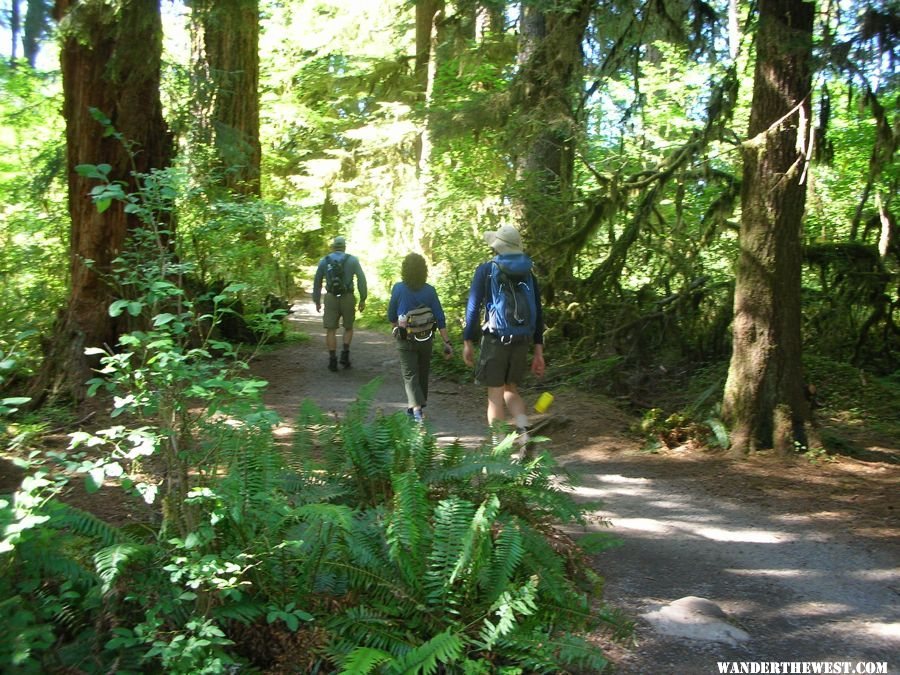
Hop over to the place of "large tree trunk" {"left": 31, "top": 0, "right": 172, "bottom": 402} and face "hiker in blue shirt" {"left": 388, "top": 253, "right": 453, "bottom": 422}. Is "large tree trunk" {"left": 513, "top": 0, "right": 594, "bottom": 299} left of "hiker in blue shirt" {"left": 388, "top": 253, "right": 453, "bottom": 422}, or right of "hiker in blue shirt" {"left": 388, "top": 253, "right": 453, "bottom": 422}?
left

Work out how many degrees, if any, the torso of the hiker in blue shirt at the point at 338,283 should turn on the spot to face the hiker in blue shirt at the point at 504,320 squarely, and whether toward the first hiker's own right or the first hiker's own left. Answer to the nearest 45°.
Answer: approximately 180°

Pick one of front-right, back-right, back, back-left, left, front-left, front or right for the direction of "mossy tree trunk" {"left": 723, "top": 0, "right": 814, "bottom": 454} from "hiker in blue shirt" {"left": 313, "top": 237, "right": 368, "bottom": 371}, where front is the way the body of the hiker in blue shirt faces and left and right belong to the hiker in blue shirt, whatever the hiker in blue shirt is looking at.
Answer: back-right

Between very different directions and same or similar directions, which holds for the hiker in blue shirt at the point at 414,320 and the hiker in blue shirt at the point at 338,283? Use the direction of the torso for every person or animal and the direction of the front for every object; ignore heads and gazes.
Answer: same or similar directions

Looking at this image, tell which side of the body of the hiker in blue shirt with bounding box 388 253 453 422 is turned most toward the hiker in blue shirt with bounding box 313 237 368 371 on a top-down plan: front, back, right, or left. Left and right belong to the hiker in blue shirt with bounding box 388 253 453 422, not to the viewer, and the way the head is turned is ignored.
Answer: front

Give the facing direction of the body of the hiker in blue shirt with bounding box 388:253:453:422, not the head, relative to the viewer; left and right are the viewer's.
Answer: facing away from the viewer

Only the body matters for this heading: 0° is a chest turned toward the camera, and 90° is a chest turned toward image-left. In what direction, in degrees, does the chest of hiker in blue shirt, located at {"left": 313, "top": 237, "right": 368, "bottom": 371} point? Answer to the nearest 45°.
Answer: approximately 180°

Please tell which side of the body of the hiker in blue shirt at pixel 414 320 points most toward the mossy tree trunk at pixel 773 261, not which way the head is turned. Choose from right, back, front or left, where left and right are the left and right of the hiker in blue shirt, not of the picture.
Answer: right

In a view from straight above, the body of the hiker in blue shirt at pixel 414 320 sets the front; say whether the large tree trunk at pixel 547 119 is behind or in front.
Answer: in front

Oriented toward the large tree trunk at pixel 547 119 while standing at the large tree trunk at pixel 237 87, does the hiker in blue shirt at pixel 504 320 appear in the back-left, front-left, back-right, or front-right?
front-right

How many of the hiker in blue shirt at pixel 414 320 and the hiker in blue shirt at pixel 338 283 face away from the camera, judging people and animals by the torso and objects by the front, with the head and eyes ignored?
2

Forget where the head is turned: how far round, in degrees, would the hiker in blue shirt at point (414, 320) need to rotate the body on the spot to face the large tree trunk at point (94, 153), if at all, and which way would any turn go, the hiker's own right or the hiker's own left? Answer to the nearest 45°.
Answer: approximately 90° to the hiker's own left

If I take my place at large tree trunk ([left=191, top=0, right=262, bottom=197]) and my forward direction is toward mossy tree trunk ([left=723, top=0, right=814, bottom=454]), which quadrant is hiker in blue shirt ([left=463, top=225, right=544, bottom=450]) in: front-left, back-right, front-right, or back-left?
front-right
